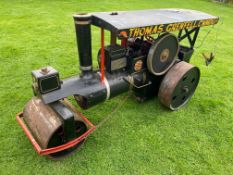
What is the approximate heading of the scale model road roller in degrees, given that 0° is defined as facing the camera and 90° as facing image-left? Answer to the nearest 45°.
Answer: approximately 45°
